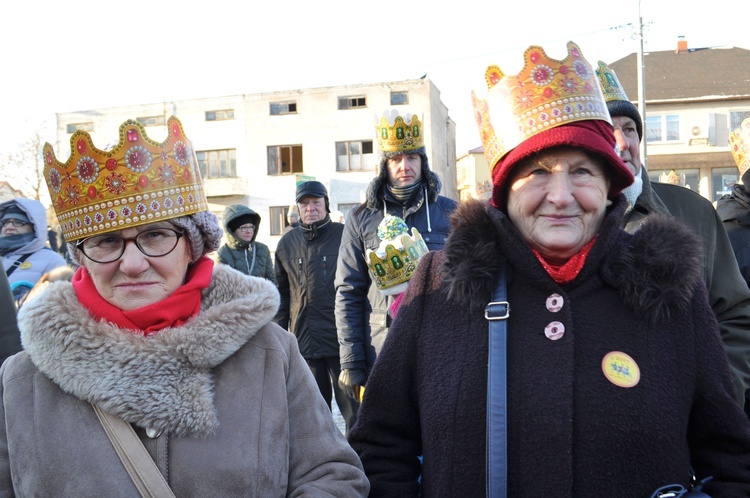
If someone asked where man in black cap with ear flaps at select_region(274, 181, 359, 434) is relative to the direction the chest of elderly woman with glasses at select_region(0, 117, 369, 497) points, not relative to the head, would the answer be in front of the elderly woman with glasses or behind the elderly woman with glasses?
behind

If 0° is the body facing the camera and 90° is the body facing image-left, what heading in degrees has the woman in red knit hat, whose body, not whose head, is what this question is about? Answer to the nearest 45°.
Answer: approximately 0°

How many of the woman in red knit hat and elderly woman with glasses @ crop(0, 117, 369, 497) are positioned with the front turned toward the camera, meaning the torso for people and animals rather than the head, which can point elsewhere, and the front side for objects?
2

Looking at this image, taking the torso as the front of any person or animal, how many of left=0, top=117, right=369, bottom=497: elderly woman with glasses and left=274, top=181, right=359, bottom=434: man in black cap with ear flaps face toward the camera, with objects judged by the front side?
2

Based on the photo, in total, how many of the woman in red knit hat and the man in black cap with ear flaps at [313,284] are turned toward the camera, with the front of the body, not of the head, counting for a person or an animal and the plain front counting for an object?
2

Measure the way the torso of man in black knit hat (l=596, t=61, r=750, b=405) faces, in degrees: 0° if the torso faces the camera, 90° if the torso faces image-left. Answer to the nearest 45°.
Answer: approximately 45°

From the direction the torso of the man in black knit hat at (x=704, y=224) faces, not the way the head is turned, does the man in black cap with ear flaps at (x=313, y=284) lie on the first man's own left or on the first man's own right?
on the first man's own right

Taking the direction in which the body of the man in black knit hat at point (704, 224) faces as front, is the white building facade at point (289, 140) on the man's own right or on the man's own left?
on the man's own right

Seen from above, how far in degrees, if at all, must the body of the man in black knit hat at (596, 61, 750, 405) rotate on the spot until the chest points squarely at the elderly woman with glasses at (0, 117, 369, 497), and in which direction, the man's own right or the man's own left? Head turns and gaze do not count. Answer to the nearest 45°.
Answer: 0° — they already face them
